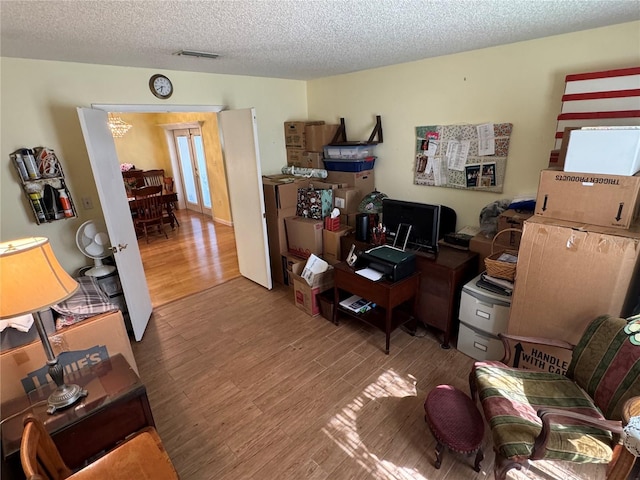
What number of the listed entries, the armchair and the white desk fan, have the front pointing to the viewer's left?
1

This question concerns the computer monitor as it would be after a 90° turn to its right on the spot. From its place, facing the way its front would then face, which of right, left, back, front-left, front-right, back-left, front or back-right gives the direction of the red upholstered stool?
back-left

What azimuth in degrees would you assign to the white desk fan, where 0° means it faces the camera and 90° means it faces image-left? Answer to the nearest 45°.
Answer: approximately 315°

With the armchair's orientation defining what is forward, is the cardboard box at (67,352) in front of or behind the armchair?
in front

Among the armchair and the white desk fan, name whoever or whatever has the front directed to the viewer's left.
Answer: the armchair

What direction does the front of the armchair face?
to the viewer's left

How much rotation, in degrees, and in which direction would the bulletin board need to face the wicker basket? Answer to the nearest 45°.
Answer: approximately 45° to its left

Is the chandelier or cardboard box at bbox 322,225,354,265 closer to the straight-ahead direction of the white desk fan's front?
the cardboard box

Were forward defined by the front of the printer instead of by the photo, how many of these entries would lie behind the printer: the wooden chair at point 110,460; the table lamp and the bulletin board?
1

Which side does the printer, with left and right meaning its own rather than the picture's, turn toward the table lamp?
front

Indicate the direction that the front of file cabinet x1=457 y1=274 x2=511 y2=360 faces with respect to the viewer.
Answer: facing the viewer and to the left of the viewer

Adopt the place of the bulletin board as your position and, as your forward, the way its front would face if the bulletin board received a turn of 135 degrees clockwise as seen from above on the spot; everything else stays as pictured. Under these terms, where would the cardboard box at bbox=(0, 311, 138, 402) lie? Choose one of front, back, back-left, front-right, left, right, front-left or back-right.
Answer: back-left

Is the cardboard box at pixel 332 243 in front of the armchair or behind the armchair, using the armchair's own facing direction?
in front

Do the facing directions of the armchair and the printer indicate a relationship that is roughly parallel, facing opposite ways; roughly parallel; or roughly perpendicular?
roughly perpendicular
